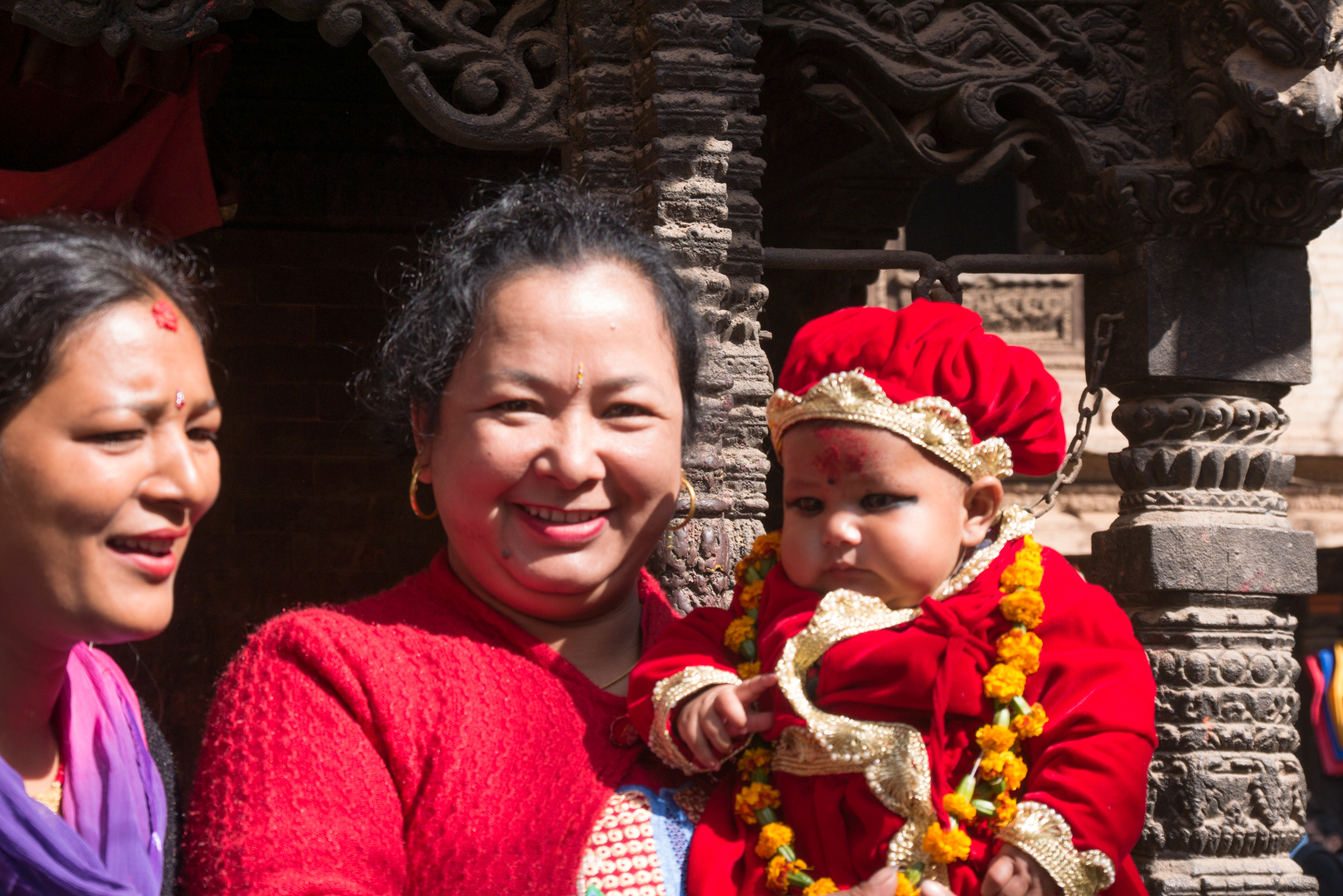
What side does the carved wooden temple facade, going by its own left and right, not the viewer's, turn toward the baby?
front

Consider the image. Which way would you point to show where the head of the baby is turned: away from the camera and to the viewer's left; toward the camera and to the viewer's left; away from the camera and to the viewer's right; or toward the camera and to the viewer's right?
toward the camera and to the viewer's left

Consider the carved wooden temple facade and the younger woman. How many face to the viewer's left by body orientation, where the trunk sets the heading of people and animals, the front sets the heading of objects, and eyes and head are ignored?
0

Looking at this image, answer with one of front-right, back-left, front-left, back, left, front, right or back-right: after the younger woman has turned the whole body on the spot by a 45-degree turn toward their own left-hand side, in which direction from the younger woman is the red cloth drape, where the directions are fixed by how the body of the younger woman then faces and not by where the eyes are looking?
left

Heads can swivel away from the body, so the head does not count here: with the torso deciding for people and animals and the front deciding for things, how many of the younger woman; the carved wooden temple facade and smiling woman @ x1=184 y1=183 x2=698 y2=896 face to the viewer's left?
0

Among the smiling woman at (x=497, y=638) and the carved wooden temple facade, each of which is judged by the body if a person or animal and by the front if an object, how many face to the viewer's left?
0

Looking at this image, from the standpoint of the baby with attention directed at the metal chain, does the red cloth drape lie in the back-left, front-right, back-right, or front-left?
front-left

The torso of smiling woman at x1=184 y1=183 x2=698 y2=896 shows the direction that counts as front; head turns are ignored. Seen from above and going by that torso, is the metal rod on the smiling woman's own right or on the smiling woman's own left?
on the smiling woman's own left

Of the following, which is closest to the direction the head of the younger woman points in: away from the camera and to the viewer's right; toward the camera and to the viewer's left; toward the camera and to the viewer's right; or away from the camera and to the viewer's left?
toward the camera and to the viewer's right

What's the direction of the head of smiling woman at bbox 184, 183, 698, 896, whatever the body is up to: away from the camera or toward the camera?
toward the camera

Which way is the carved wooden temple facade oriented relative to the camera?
toward the camera

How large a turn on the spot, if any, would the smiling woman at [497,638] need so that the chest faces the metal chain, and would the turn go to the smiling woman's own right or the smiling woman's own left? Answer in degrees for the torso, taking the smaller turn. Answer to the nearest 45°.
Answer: approximately 90° to the smiling woman's own left

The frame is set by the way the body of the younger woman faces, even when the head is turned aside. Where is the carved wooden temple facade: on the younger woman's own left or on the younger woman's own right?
on the younger woman's own left

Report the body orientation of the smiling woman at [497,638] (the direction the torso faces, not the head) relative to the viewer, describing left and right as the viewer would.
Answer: facing the viewer and to the right of the viewer

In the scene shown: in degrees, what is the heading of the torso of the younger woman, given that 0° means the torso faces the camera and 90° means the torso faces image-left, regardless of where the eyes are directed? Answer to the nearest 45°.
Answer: approximately 315°

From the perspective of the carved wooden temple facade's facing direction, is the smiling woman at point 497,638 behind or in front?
in front
